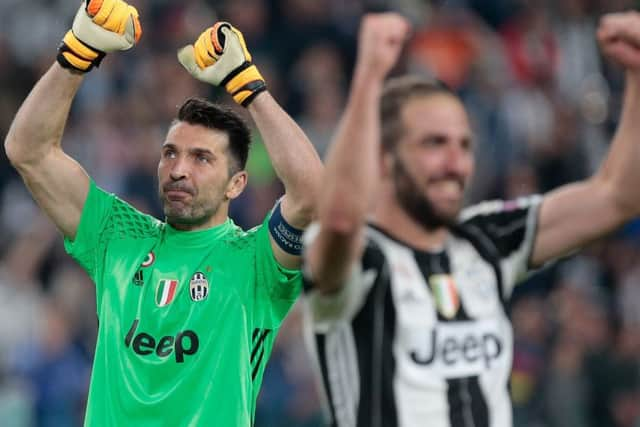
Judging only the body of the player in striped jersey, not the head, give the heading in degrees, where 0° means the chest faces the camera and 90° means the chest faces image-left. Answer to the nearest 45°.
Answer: approximately 315°

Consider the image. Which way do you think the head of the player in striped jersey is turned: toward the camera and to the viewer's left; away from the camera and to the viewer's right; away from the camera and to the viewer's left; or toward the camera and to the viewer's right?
toward the camera and to the viewer's right

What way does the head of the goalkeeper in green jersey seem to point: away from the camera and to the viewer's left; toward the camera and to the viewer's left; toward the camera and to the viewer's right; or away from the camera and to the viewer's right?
toward the camera and to the viewer's left

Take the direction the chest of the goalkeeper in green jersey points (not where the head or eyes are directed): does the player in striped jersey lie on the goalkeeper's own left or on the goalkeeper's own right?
on the goalkeeper's own left

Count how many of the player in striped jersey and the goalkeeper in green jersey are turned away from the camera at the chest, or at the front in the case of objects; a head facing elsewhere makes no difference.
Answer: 0

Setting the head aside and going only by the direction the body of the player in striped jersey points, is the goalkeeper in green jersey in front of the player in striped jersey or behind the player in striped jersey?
behind

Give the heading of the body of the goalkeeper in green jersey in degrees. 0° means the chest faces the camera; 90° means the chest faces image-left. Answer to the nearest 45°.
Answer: approximately 45°
